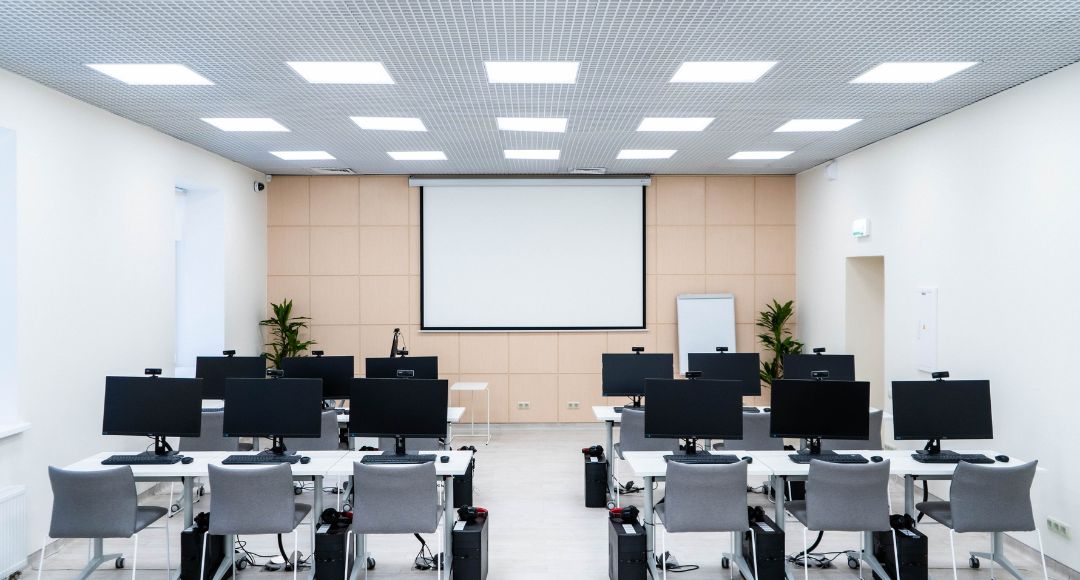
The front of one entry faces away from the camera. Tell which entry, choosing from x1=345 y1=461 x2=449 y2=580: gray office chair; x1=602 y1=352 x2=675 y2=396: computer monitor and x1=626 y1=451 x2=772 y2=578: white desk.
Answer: the gray office chair

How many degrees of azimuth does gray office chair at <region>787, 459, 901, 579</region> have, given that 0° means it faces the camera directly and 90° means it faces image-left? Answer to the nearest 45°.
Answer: approximately 135°

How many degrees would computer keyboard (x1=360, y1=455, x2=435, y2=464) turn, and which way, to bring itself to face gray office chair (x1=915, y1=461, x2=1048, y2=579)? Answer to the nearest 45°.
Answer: approximately 90° to its left

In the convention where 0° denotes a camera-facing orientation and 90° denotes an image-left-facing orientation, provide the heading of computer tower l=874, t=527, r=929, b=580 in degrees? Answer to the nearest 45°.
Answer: approximately 0°

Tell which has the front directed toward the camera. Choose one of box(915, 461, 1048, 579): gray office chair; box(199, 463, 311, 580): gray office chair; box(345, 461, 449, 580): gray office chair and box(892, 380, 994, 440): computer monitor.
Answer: the computer monitor

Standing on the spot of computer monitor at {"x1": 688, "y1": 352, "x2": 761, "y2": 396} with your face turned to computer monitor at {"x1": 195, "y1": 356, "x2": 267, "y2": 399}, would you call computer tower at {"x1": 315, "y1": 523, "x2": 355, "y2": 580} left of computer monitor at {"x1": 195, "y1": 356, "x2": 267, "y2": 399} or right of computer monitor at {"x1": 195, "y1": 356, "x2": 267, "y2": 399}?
left

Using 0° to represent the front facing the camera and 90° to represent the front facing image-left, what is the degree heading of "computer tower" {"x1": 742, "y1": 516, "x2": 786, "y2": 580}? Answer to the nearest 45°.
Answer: approximately 0°

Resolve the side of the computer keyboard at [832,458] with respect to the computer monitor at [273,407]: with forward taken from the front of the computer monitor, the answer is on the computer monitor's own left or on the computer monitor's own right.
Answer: on the computer monitor's own left

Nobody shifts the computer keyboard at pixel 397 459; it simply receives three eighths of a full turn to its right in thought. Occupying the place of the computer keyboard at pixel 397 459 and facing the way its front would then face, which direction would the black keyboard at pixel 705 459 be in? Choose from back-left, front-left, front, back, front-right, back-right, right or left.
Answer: back-right

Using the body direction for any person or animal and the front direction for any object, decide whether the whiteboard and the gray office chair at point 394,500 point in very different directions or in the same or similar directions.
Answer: very different directions

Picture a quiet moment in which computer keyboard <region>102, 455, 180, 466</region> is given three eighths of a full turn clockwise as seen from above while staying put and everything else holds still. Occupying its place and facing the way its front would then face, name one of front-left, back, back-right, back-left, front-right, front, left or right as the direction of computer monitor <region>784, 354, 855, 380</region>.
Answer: back-right

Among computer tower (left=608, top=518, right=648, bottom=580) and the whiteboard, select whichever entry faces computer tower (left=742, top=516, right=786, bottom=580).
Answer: the whiteboard

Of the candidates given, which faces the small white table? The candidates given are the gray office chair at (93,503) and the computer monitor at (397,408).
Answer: the gray office chair
